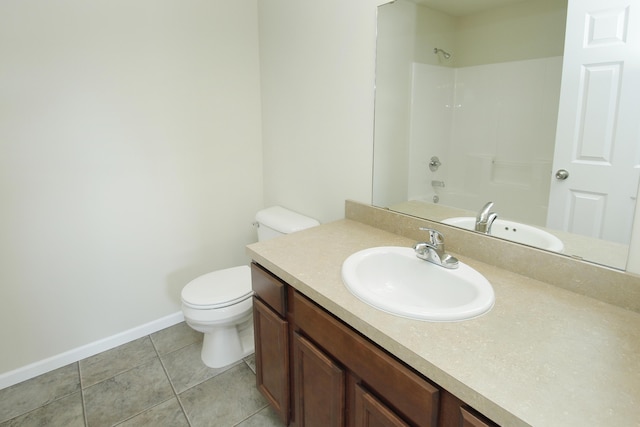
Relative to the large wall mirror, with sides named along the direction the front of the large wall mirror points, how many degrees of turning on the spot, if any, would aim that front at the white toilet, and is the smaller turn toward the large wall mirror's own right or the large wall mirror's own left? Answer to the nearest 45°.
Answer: approximately 45° to the large wall mirror's own right

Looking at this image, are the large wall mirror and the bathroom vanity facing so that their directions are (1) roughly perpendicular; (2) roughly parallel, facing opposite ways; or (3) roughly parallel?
roughly parallel

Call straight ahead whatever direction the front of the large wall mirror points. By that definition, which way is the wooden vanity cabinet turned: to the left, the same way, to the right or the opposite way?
the same way

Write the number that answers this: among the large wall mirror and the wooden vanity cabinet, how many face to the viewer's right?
0

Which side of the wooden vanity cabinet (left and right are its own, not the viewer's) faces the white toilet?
right

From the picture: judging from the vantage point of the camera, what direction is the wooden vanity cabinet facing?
facing the viewer and to the left of the viewer

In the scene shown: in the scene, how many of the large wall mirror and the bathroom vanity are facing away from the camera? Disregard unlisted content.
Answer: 0
